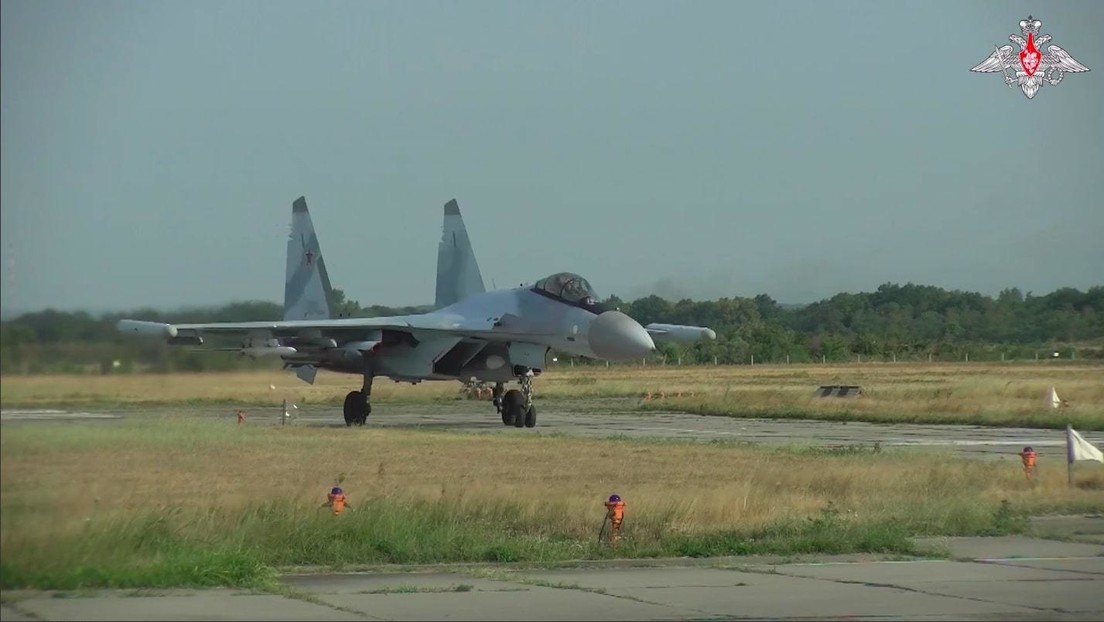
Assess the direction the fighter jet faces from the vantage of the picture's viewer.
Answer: facing the viewer and to the right of the viewer

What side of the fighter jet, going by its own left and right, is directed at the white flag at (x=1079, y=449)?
front
